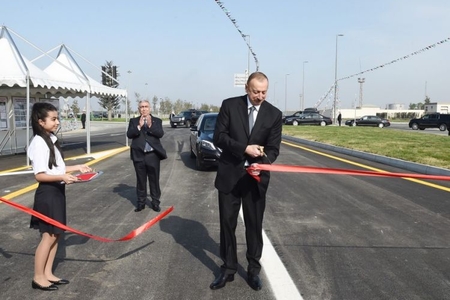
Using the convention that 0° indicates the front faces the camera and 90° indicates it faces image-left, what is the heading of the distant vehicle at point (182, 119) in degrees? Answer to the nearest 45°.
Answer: approximately 45°

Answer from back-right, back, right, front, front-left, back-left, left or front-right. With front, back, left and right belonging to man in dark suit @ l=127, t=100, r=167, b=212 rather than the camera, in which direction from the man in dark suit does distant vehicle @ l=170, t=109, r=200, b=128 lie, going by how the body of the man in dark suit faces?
back

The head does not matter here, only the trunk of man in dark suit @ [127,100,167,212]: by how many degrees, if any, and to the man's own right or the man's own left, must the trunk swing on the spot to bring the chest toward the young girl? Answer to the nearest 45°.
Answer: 0° — they already face them

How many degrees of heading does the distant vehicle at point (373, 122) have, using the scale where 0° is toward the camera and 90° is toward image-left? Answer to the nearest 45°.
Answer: approximately 90°

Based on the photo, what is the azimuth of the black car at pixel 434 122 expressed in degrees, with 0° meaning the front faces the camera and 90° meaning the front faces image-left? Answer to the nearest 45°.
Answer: approximately 90°

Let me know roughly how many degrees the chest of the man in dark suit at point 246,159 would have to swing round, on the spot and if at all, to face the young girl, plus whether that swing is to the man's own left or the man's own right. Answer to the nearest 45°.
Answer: approximately 90° to the man's own right

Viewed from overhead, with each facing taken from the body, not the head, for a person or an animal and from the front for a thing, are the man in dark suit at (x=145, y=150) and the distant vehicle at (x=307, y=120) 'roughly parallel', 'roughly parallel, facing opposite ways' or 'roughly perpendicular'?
roughly perpendicular

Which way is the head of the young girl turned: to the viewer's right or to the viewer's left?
to the viewer's right

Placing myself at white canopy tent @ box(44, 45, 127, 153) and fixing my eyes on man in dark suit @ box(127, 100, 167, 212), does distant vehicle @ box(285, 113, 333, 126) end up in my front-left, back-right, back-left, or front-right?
back-left

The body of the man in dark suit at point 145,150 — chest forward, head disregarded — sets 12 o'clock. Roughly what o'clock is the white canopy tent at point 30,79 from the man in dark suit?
The white canopy tent is roughly at 5 o'clock from the man in dark suit.

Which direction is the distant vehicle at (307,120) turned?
to the viewer's left
